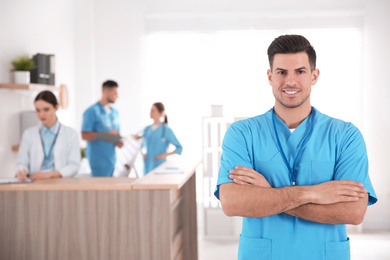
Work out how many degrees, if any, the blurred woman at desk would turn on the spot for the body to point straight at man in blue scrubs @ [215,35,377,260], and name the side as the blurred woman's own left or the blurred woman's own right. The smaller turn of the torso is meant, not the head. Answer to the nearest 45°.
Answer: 0° — they already face them

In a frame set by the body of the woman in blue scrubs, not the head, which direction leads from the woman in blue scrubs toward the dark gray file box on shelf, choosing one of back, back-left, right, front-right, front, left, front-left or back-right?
front-right

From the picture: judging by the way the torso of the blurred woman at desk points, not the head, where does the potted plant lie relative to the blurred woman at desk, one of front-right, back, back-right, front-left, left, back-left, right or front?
back

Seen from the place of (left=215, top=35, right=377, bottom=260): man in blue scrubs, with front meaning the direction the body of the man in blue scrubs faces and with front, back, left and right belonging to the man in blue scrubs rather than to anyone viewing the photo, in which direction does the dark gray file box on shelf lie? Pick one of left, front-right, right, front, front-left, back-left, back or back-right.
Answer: back-right

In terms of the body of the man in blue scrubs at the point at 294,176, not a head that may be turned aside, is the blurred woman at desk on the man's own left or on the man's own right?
on the man's own right

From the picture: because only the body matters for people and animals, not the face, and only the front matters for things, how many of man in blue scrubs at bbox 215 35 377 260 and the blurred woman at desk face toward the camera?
2

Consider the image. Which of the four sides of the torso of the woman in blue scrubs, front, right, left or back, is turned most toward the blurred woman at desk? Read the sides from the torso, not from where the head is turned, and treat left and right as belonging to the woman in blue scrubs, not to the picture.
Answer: front

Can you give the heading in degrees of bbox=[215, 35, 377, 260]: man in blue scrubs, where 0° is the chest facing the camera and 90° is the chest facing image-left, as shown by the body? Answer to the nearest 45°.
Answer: approximately 0°

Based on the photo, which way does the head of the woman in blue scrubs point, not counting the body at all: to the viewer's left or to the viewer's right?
to the viewer's left
